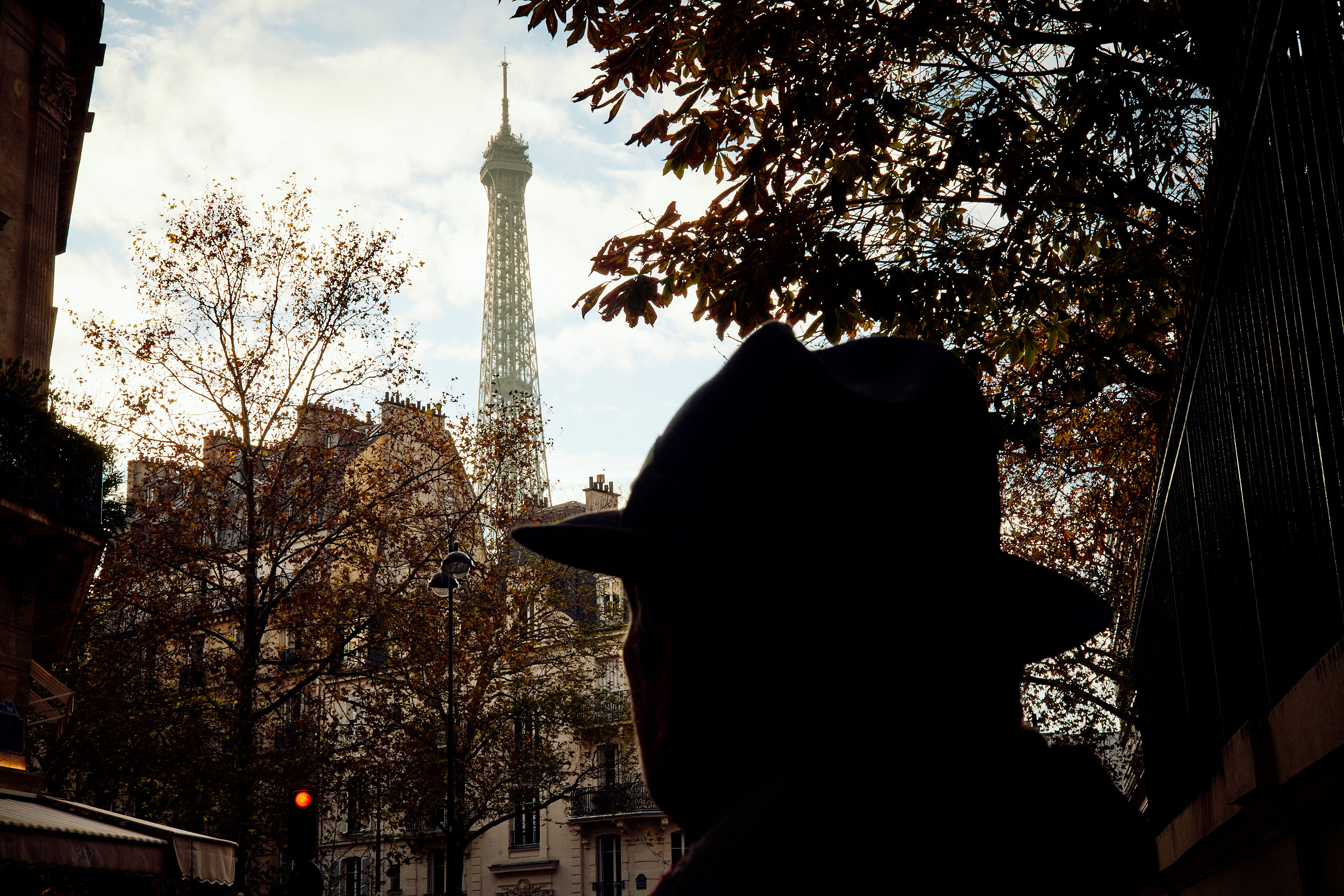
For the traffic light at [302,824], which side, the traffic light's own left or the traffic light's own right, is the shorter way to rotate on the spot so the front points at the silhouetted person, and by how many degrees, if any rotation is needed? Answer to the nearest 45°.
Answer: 0° — it already faces them

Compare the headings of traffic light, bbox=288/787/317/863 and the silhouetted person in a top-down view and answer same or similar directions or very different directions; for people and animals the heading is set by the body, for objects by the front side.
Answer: very different directions

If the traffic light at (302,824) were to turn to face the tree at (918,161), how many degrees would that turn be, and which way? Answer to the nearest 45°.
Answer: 0° — it already faces it

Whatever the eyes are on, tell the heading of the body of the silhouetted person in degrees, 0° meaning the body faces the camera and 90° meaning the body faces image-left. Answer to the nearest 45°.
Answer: approximately 135°

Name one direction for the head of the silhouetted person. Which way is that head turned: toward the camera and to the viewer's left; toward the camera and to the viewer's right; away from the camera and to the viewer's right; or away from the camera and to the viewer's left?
away from the camera and to the viewer's left

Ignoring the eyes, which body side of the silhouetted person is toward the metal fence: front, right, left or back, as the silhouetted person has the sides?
right

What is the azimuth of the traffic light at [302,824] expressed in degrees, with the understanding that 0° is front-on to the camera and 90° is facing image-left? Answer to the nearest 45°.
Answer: approximately 0°

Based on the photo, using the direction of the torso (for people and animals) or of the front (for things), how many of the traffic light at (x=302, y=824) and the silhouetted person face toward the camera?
1
